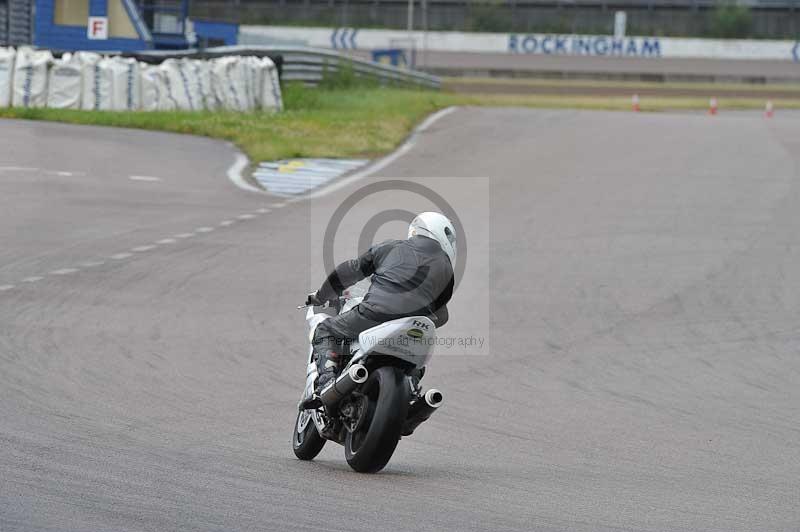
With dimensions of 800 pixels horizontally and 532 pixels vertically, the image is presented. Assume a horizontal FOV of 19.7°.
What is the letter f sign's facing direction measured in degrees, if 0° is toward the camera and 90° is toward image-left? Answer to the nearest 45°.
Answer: approximately 0°

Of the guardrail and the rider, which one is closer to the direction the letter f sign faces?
the rider

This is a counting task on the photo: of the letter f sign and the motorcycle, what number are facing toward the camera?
1

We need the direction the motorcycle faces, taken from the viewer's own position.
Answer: facing away from the viewer and to the left of the viewer

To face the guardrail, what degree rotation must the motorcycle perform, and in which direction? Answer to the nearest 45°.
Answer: approximately 45° to its right
